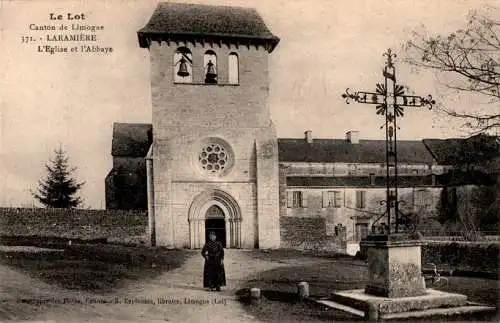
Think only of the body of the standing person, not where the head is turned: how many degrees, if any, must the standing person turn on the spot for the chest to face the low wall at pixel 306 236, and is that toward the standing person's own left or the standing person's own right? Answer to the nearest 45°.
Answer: approximately 180°

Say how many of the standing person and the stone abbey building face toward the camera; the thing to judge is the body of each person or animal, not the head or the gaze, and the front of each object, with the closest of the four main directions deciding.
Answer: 2

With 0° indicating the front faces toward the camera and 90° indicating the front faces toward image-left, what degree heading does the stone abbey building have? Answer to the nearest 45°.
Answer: approximately 0°

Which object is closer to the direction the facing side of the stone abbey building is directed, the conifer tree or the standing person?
the standing person

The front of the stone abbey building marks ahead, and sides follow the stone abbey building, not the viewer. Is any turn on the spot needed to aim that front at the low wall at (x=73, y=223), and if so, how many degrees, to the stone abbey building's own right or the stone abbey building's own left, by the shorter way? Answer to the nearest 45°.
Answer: approximately 90° to the stone abbey building's own right

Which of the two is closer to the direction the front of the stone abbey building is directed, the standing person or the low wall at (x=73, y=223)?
the standing person
